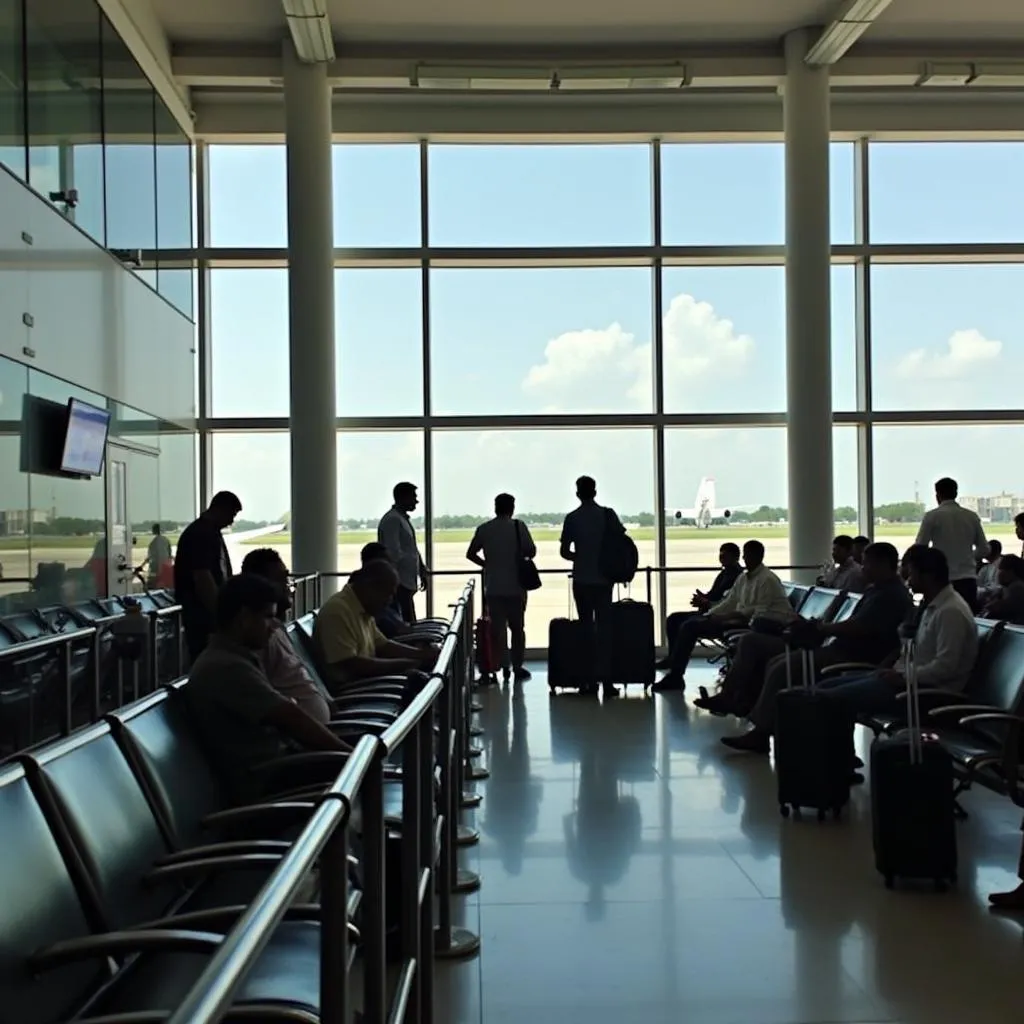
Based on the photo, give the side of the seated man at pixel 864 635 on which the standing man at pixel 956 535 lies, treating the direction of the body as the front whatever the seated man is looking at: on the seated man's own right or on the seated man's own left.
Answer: on the seated man's own right

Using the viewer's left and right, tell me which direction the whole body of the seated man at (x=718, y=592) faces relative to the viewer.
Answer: facing to the left of the viewer

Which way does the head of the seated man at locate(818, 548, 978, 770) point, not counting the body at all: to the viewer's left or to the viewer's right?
to the viewer's left

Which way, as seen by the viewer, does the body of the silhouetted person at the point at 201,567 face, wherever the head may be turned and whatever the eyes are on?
to the viewer's right

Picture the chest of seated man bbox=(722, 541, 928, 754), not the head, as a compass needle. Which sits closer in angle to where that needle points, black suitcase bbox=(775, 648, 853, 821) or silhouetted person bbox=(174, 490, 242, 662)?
the silhouetted person

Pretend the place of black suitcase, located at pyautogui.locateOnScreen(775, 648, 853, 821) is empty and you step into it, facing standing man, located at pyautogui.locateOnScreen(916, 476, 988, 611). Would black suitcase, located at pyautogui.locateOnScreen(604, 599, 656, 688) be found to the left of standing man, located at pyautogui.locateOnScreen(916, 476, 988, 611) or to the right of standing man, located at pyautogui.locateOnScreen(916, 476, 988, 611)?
left

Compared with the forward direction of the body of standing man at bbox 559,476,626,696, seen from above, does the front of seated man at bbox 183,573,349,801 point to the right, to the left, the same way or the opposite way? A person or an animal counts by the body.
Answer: to the right

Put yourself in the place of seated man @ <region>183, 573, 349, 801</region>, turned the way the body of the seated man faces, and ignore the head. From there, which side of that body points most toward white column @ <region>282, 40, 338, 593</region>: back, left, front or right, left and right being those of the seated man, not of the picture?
left

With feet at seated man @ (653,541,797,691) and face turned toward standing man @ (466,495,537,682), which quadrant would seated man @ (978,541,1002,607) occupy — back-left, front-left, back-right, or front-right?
back-right

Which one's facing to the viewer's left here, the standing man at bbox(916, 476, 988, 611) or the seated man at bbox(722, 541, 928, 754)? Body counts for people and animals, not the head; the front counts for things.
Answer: the seated man

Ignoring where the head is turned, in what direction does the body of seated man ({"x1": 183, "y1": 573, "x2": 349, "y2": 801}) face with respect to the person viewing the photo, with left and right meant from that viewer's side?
facing to the right of the viewer

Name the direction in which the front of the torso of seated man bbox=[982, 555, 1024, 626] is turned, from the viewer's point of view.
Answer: to the viewer's left
